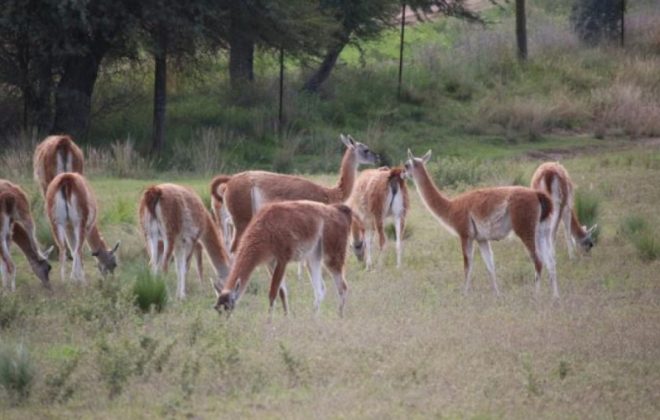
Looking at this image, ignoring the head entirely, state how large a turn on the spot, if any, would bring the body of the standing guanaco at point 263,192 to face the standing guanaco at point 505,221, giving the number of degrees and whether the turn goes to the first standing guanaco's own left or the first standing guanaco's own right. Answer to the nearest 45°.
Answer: approximately 45° to the first standing guanaco's own right

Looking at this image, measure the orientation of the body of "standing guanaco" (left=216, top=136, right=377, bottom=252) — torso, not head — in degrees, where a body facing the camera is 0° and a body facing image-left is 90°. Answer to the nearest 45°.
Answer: approximately 270°

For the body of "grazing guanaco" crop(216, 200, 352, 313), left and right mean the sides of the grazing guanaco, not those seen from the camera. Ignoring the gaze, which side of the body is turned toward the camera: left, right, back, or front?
left

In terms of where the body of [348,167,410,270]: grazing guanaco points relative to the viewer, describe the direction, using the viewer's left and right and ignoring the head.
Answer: facing away from the viewer and to the left of the viewer

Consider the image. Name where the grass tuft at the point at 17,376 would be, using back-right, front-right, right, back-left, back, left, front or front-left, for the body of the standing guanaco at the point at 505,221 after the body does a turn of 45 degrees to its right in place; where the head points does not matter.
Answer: left

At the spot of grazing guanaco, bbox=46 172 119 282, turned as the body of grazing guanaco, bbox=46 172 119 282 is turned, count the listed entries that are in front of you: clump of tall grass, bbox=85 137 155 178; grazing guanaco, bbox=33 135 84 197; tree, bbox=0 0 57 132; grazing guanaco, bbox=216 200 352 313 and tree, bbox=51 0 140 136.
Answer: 4

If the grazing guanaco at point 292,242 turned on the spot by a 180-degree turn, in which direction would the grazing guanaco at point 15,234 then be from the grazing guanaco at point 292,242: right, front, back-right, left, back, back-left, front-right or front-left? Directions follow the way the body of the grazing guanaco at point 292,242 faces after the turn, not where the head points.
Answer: back-left

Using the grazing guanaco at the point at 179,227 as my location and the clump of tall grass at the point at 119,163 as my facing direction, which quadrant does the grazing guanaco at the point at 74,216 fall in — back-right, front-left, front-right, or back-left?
front-left

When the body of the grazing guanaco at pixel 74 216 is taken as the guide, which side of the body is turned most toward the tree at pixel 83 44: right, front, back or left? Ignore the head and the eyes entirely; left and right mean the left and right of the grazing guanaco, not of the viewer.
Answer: front

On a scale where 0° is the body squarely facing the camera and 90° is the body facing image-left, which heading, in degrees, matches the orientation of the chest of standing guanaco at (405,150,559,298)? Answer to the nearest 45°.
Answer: approximately 90°

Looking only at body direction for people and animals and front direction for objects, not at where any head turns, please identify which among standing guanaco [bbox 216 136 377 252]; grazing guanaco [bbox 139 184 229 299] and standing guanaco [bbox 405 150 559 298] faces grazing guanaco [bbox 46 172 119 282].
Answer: standing guanaco [bbox 405 150 559 298]

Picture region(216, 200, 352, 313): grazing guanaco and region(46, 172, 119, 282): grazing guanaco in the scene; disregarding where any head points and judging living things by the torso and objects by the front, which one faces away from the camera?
region(46, 172, 119, 282): grazing guanaco

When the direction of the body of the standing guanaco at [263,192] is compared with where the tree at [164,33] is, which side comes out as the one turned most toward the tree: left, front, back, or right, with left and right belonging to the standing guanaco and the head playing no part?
left

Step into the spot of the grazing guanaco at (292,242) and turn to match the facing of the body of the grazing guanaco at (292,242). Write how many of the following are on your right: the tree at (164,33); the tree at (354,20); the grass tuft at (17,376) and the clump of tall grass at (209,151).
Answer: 3

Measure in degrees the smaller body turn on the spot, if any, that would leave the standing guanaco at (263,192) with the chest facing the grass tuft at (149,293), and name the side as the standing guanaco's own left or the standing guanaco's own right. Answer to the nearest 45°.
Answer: approximately 90° to the standing guanaco's own right

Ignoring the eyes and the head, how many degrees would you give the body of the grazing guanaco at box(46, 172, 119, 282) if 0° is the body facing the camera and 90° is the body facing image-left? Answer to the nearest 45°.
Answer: approximately 180°

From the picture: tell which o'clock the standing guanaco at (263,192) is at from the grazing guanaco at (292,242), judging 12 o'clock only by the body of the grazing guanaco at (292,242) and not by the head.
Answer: the standing guanaco at (263,192) is roughly at 3 o'clock from the grazing guanaco at (292,242).

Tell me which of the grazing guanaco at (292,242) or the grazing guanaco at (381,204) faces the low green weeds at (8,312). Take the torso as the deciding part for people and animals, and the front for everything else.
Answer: the grazing guanaco at (292,242)

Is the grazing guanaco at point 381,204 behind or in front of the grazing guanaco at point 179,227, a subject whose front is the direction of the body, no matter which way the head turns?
in front
